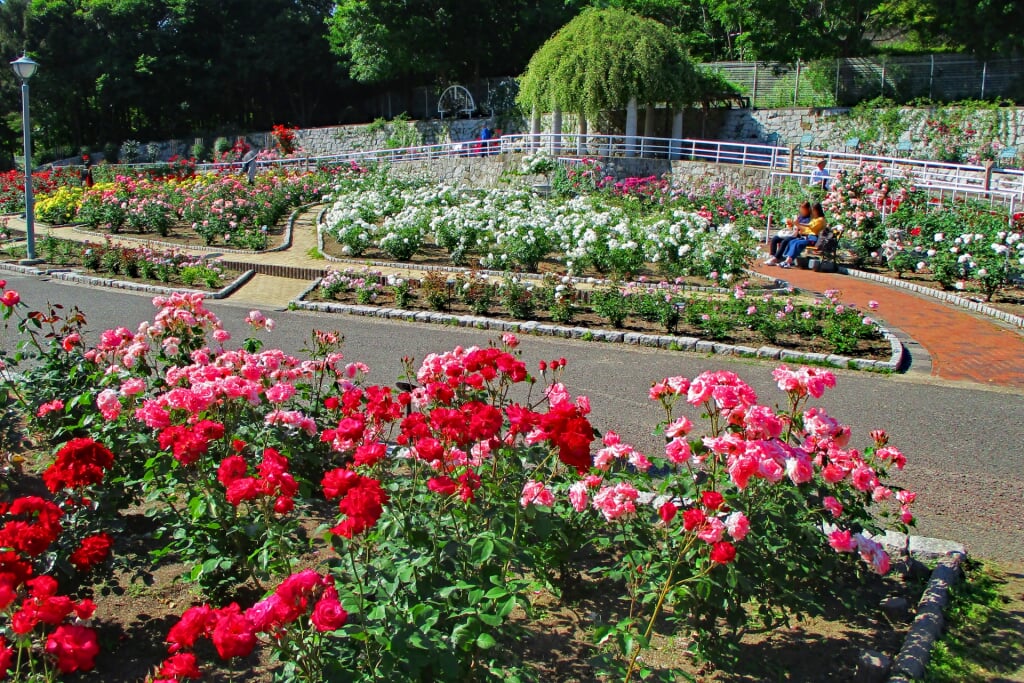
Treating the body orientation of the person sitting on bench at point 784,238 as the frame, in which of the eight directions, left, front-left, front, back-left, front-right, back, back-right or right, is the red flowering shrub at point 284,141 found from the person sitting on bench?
right

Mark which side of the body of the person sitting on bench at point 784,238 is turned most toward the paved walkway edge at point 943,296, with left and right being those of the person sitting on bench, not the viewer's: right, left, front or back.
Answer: left

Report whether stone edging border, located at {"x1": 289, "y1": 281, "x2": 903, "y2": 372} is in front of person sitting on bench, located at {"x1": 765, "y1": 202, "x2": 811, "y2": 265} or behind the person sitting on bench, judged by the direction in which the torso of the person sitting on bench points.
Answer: in front

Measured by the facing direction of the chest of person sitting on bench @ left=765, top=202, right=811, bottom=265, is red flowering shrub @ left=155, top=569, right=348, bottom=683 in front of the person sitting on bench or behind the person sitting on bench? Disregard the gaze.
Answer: in front

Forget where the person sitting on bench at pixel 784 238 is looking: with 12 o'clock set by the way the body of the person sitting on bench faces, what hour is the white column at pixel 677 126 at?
The white column is roughly at 4 o'clock from the person sitting on bench.

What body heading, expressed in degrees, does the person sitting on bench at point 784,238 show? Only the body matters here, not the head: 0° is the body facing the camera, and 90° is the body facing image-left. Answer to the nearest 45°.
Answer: approximately 45°

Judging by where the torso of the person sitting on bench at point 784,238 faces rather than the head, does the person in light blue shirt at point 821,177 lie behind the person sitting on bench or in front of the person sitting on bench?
behind

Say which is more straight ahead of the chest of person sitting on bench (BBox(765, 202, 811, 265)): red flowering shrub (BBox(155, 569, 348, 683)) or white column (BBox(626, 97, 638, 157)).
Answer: the red flowering shrub

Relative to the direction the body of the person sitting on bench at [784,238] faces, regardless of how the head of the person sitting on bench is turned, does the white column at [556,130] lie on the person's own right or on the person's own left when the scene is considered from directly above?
on the person's own right

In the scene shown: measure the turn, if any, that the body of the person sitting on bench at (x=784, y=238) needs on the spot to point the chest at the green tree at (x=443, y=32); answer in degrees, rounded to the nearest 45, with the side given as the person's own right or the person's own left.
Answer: approximately 90° to the person's own right

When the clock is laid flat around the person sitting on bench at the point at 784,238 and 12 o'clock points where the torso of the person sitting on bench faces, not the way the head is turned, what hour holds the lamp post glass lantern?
The lamp post glass lantern is roughly at 1 o'clock from the person sitting on bench.

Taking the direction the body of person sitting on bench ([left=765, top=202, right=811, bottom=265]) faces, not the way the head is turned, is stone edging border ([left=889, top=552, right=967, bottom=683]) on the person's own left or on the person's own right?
on the person's own left
